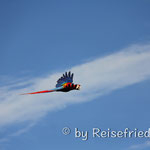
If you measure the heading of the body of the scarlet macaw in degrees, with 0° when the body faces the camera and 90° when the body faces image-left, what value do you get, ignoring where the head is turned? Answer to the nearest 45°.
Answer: approximately 270°
